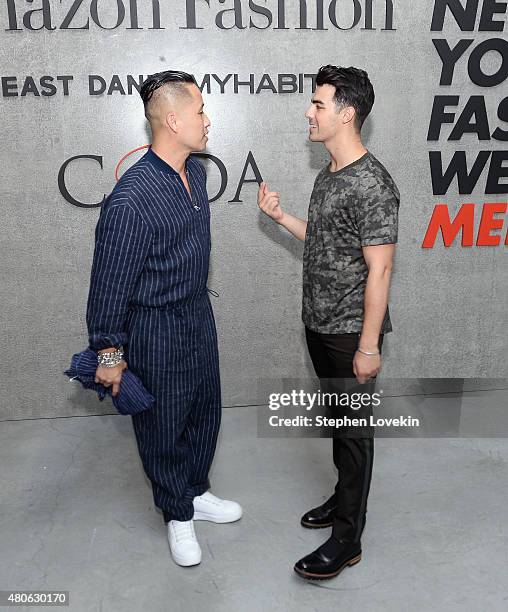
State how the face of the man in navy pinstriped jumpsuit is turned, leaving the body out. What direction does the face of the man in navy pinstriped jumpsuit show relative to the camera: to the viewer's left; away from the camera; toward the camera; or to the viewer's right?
to the viewer's right

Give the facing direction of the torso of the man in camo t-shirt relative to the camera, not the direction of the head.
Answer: to the viewer's left

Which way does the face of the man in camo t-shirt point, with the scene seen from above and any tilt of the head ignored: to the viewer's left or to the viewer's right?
to the viewer's left
